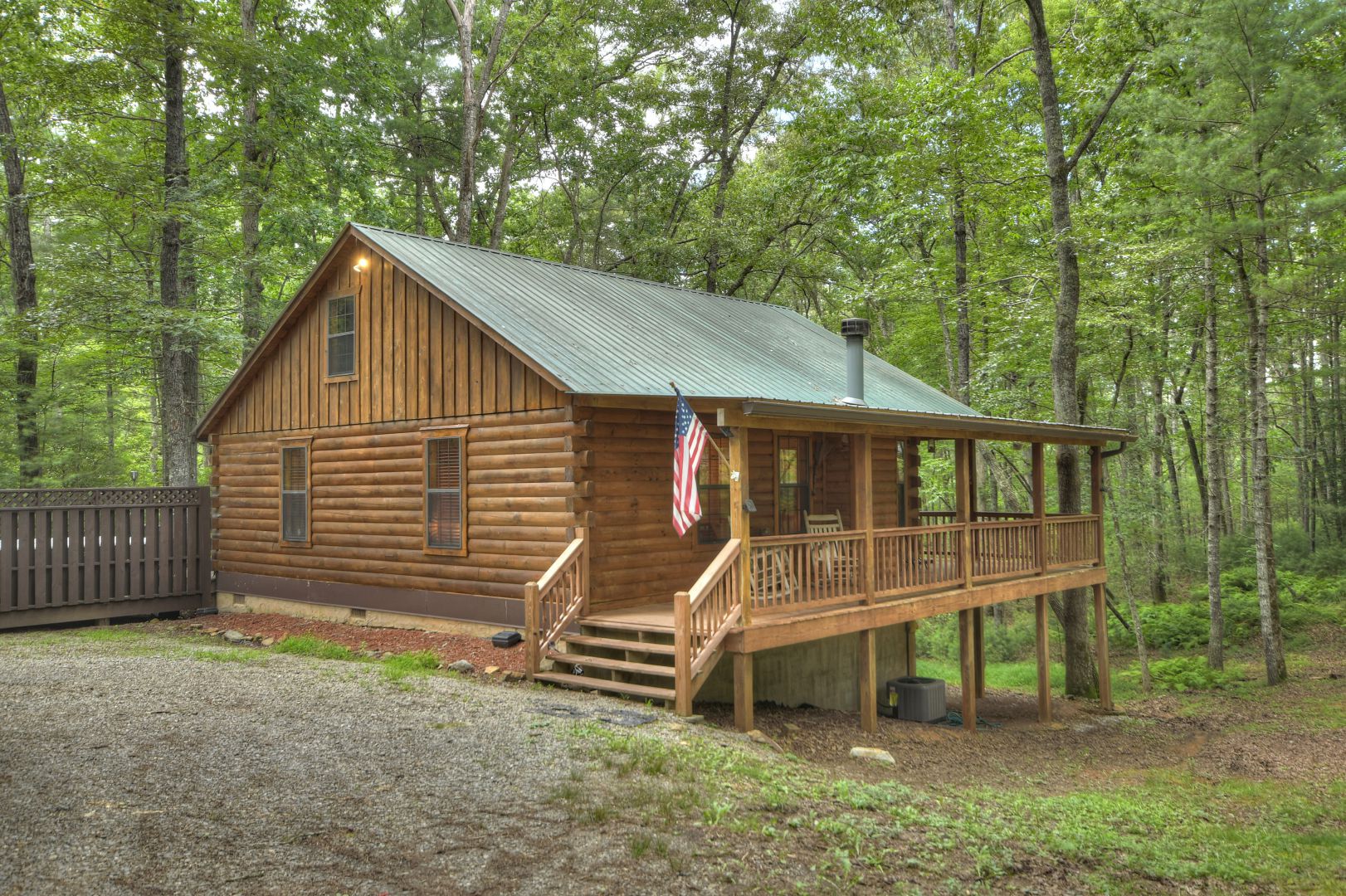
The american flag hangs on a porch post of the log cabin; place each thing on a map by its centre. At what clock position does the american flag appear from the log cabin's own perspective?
The american flag is roughly at 1 o'clock from the log cabin.

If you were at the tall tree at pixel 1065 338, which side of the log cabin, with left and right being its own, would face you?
left

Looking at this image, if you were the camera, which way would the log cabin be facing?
facing the viewer and to the right of the viewer
